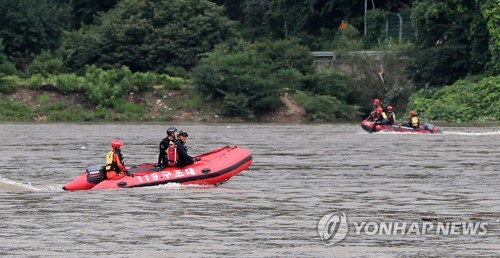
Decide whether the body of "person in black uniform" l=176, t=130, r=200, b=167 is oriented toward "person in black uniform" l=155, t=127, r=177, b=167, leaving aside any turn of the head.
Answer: no

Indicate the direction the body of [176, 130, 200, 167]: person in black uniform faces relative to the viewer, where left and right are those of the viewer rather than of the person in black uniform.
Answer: facing the viewer and to the right of the viewer

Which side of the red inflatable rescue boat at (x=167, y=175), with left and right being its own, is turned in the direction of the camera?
right

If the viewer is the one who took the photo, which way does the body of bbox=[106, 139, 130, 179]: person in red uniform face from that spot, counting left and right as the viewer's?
facing to the right of the viewer

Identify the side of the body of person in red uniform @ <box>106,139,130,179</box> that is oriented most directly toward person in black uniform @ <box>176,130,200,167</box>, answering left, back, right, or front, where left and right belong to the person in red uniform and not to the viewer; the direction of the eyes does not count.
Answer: front

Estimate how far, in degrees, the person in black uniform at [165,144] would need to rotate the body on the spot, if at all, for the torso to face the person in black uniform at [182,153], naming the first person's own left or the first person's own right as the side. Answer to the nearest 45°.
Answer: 0° — they already face them

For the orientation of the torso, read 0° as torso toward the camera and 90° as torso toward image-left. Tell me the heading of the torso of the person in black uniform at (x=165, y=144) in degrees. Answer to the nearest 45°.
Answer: approximately 270°
